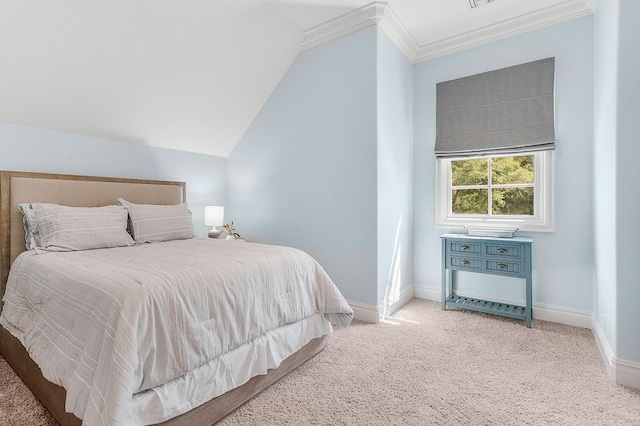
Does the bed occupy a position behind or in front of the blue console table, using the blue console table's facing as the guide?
in front

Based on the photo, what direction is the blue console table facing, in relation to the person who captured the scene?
facing the viewer and to the left of the viewer

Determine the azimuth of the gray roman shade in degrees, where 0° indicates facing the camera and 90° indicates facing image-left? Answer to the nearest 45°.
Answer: approximately 45°

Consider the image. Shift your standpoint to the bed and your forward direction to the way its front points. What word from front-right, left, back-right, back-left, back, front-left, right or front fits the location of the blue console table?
front-left

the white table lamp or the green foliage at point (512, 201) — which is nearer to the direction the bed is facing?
the green foliage

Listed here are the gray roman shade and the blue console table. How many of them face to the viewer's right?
0
